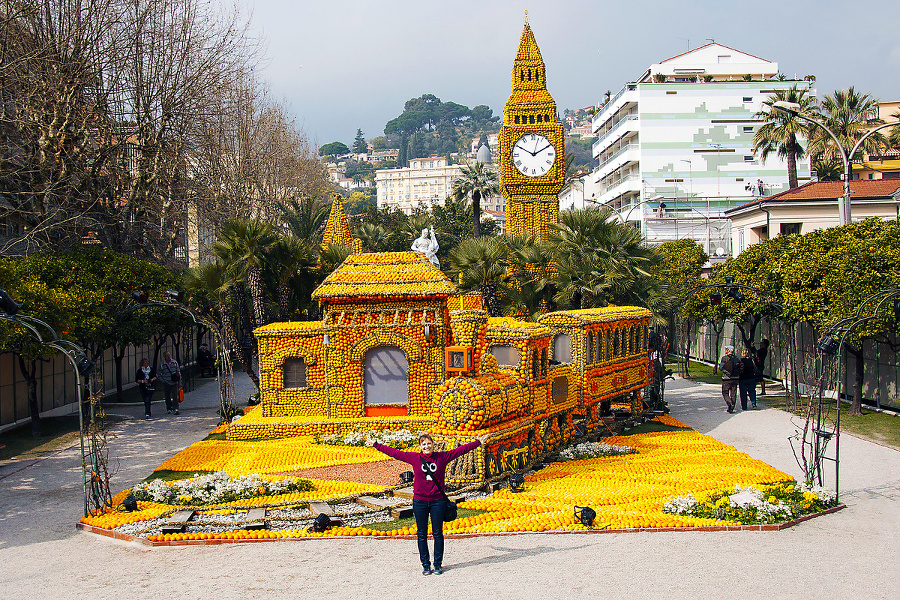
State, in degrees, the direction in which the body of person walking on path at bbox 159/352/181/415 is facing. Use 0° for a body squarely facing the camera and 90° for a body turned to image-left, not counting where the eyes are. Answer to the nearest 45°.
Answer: approximately 0°

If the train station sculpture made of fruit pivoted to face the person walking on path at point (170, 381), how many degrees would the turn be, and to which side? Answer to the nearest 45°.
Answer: approximately 90° to its right

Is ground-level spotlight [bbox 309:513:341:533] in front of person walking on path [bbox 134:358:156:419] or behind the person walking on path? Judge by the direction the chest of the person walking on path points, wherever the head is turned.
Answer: in front

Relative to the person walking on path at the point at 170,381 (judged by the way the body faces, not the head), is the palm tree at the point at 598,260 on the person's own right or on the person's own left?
on the person's own left

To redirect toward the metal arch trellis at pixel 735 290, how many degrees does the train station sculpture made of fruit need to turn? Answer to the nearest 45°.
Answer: approximately 135° to its left

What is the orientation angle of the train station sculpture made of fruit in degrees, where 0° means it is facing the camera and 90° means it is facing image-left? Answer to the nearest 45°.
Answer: approximately 45°

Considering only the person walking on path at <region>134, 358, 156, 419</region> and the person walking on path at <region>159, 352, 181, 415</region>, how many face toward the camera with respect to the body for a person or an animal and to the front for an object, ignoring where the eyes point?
2

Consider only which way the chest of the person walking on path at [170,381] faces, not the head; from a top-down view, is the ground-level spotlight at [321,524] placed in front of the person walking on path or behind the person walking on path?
in front

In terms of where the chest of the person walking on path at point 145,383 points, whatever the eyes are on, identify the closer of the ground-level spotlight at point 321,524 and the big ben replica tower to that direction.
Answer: the ground-level spotlight

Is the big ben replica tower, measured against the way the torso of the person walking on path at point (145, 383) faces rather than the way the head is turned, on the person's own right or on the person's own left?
on the person's own left

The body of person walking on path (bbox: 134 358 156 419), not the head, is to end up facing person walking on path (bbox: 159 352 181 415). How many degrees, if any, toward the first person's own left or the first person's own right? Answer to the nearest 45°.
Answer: approximately 135° to the first person's own left
